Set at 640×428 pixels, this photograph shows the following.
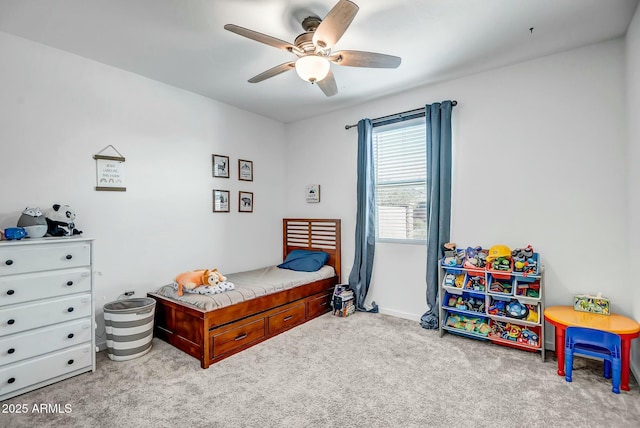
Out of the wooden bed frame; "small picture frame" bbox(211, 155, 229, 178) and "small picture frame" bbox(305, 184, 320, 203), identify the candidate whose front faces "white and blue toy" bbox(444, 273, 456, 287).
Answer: "small picture frame" bbox(211, 155, 229, 178)

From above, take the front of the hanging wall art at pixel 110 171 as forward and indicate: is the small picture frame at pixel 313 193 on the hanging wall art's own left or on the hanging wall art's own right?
on the hanging wall art's own left

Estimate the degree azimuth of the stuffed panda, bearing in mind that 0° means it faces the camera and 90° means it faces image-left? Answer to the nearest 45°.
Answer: approximately 315°

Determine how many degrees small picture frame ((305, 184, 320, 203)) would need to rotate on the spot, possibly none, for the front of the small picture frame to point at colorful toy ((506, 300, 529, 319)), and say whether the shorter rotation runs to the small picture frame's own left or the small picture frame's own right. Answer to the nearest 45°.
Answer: approximately 90° to the small picture frame's own left

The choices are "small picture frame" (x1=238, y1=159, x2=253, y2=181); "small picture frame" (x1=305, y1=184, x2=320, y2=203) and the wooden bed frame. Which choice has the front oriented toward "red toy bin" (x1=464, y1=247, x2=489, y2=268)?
"small picture frame" (x1=238, y1=159, x2=253, y2=181)

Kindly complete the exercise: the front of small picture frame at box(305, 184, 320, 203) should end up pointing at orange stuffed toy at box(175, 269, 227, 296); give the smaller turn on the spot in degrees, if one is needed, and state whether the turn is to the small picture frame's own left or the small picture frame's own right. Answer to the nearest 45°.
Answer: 0° — it already faces it

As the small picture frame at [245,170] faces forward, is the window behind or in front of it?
in front

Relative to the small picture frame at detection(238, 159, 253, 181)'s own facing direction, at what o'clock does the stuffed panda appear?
The stuffed panda is roughly at 3 o'clock from the small picture frame.

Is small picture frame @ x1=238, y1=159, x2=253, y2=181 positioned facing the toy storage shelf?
yes

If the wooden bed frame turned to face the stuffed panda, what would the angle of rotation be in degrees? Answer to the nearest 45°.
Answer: approximately 45° to its right
